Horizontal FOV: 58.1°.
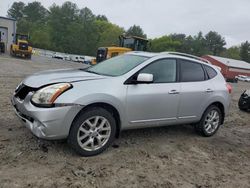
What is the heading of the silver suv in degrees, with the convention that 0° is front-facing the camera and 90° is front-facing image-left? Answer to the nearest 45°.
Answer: approximately 45°

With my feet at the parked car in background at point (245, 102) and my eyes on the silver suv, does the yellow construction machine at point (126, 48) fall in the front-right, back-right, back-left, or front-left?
back-right

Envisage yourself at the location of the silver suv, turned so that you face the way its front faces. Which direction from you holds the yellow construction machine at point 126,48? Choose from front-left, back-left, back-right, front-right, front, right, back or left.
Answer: back-right

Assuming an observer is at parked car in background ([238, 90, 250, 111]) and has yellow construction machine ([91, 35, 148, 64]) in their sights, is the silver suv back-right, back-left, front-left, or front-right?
back-left

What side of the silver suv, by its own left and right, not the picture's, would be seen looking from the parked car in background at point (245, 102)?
back
